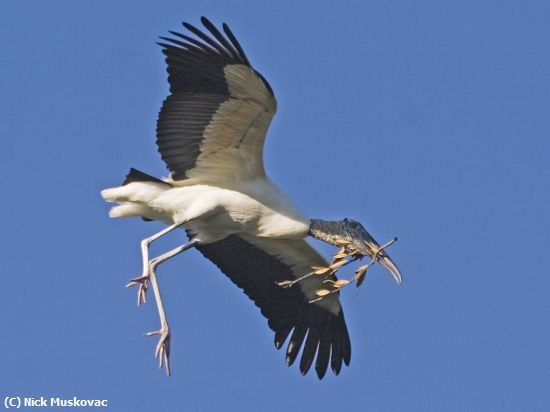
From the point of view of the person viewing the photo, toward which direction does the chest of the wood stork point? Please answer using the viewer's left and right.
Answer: facing to the right of the viewer
